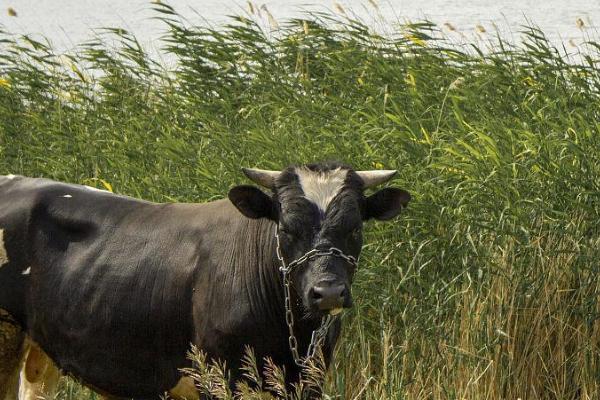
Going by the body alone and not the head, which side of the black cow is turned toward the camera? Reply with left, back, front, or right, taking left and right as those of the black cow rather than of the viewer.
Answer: right
